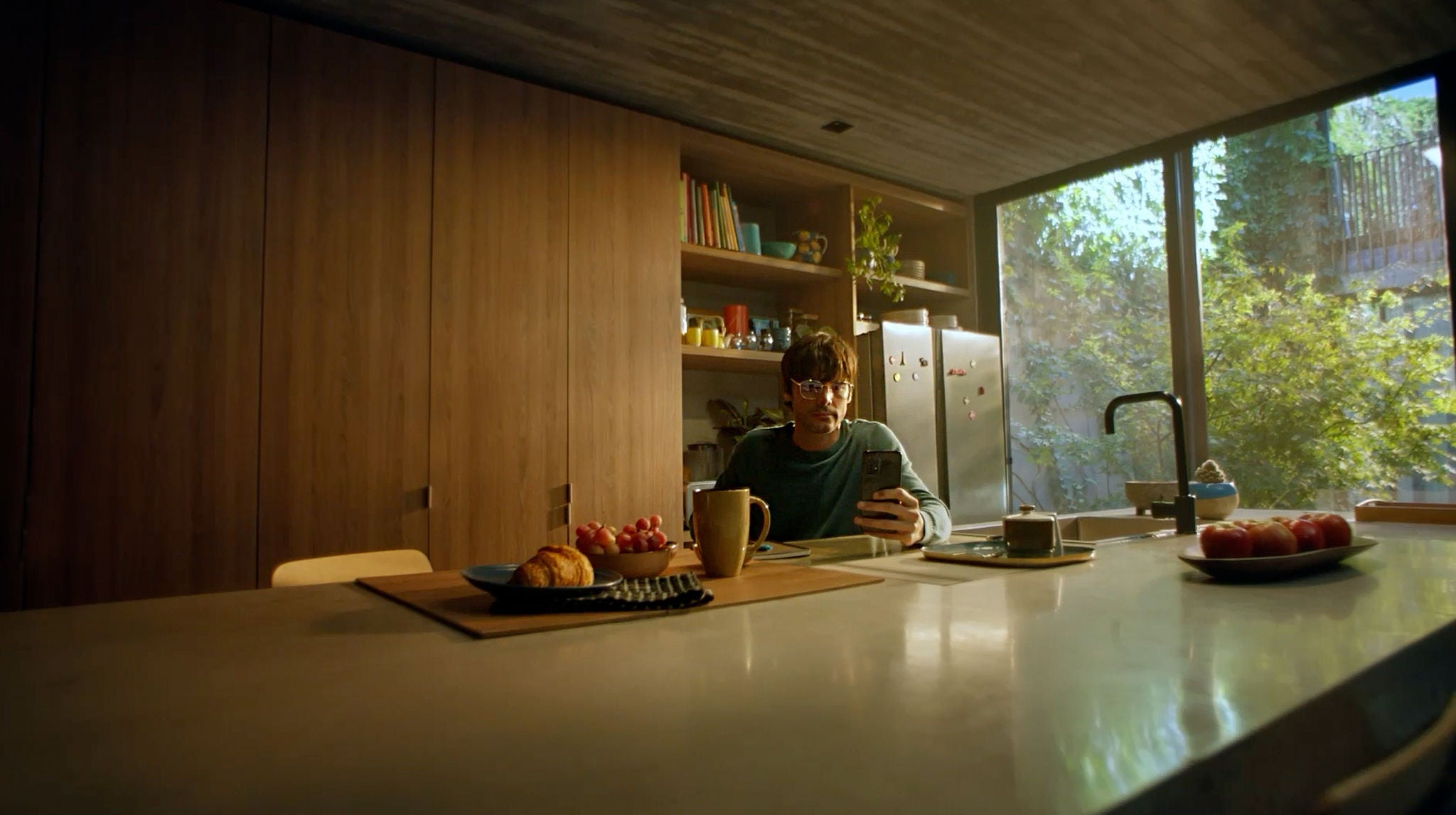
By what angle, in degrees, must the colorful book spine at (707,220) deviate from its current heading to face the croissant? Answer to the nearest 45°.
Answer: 0° — it already faces it

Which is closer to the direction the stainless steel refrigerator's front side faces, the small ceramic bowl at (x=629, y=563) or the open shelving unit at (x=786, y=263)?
the small ceramic bowl

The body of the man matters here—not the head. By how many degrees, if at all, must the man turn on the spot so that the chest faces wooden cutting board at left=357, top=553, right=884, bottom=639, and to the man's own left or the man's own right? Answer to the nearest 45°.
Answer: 0° — they already face it

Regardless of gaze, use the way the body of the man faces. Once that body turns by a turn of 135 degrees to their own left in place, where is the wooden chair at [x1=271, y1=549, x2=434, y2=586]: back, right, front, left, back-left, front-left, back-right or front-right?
back

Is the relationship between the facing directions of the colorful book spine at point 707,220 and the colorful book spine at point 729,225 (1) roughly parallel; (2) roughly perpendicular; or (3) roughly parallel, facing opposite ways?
roughly parallel

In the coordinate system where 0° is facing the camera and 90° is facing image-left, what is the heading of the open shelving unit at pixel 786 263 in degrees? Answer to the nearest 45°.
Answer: approximately 315°

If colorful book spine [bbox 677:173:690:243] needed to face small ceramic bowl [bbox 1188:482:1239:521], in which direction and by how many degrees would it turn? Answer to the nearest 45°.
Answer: approximately 45° to its left

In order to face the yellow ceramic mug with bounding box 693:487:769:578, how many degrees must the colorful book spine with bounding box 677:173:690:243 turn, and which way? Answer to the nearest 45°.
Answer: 0° — it already faces it

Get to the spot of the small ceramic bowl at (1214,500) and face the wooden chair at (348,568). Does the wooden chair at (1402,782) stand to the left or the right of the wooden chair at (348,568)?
left

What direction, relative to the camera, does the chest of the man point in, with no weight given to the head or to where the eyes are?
toward the camera

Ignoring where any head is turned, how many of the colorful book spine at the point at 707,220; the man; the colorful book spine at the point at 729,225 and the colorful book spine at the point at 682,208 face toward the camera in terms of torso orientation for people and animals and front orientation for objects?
4

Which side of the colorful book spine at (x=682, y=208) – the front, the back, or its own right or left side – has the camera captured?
front

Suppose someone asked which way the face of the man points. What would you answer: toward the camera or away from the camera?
toward the camera

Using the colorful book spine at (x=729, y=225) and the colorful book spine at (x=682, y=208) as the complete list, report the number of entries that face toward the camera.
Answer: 2
